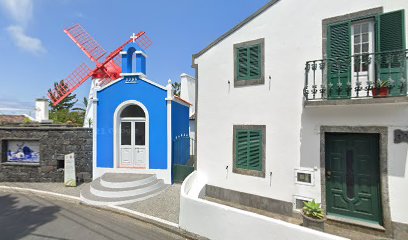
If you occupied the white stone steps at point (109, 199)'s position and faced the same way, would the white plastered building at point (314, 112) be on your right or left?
on your left

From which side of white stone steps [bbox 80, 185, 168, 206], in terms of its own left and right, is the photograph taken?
front

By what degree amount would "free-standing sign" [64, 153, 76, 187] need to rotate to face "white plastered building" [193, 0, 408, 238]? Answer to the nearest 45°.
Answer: approximately 45° to its left

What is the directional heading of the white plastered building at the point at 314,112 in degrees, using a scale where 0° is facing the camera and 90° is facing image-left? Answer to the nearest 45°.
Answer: approximately 45°

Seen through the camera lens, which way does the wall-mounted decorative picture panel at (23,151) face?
facing the viewer

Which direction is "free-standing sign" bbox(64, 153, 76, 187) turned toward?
toward the camera
